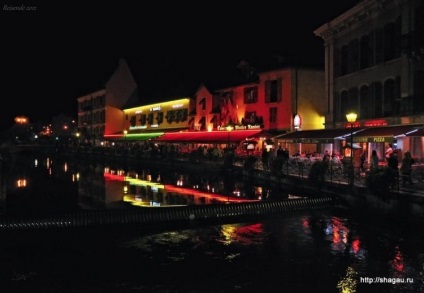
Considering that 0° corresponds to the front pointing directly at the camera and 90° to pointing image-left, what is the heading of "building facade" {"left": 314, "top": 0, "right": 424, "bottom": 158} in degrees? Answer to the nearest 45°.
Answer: approximately 45°
